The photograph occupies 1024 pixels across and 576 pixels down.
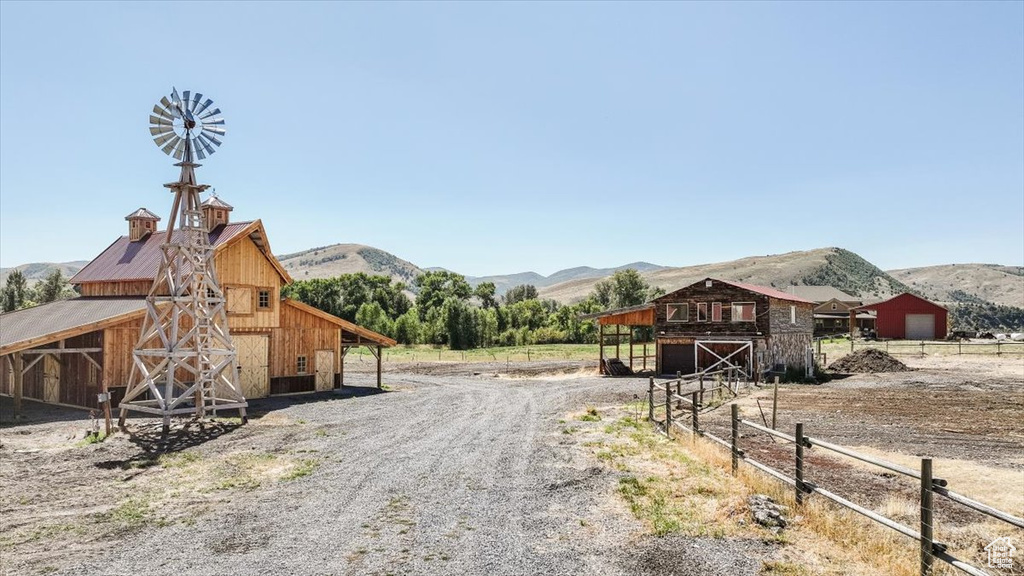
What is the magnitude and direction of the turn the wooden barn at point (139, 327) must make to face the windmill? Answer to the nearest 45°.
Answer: approximately 45° to its right

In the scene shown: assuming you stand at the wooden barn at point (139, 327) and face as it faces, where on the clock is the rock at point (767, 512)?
The rock is roughly at 1 o'clock from the wooden barn.

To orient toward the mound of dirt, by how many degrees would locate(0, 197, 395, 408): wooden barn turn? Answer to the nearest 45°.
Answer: approximately 45° to its left

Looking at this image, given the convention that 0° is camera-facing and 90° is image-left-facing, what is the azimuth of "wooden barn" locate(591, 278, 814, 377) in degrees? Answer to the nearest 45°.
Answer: approximately 0°

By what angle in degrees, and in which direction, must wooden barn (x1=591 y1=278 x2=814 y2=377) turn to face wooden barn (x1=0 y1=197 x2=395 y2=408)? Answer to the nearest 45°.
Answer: approximately 45° to its right

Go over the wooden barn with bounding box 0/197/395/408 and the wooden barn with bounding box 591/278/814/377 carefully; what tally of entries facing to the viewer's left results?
0

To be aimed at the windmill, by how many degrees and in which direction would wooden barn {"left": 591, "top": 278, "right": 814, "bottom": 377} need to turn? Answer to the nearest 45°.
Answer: approximately 45° to its right

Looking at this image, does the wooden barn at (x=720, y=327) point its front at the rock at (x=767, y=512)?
yes

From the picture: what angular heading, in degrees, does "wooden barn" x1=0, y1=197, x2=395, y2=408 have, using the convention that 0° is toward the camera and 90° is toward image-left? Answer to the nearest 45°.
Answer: approximately 315°
